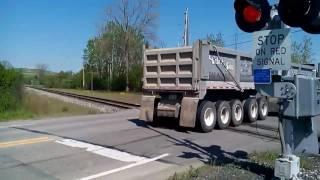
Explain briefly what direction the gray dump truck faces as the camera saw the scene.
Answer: facing away from the viewer and to the right of the viewer

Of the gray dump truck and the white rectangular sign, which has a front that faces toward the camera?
the white rectangular sign

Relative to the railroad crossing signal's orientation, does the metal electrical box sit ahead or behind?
behind

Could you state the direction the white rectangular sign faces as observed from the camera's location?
facing the viewer

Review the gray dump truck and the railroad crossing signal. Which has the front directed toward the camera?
the railroad crossing signal

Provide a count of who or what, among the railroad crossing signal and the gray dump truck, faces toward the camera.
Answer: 1

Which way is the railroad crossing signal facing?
toward the camera

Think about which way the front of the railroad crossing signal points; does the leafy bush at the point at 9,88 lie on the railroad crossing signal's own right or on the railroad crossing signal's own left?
on the railroad crossing signal's own right

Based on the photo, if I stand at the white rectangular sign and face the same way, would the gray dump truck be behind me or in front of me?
behind
